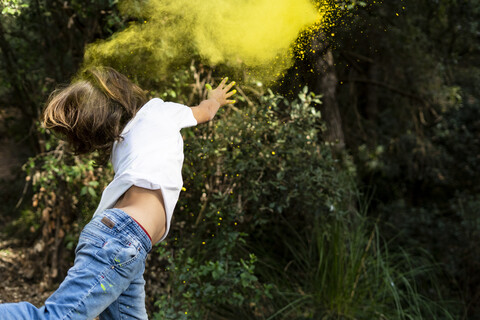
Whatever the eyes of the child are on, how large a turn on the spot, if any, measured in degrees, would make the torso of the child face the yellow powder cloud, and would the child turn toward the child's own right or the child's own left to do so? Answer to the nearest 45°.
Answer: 0° — they already face it

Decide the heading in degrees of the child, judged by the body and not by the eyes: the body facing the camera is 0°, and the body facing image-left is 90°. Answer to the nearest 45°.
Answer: approximately 225°
